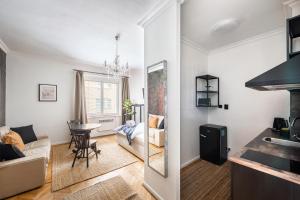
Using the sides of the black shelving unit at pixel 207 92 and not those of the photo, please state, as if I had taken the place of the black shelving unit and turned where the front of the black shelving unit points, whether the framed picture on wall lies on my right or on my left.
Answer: on my right

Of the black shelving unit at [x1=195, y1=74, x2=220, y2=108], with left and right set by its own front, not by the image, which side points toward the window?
right

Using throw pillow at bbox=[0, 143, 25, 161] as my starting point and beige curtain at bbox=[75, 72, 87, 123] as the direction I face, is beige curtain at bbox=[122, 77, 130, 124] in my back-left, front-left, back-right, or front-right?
front-right

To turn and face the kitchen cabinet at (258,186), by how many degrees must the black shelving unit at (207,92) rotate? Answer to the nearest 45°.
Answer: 0° — it already faces it

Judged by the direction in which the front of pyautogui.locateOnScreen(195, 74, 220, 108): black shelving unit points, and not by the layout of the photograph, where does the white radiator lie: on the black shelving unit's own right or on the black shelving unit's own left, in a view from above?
on the black shelving unit's own right

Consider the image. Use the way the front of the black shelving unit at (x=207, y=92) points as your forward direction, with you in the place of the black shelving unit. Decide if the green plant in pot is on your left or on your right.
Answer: on your right

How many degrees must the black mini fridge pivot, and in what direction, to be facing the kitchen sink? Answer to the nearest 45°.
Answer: approximately 90° to its left

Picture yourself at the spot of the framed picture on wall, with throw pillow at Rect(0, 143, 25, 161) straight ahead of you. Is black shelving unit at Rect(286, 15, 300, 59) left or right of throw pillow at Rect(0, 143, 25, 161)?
left

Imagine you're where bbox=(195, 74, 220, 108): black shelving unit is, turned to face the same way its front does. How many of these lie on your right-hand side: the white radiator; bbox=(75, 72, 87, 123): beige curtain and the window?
3

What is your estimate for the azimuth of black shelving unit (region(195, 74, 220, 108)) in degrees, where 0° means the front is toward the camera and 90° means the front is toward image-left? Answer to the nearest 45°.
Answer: approximately 0°

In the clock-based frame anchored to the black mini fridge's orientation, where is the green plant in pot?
The green plant in pot is roughly at 2 o'clock from the black mini fridge.

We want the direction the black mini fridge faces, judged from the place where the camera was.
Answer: facing the viewer and to the left of the viewer

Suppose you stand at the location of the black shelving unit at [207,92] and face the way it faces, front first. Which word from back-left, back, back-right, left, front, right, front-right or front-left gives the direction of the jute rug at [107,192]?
front-right

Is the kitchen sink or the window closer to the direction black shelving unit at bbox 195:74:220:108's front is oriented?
the kitchen sink

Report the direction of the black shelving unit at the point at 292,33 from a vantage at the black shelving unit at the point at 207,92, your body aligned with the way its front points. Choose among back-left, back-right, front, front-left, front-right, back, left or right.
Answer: front-left

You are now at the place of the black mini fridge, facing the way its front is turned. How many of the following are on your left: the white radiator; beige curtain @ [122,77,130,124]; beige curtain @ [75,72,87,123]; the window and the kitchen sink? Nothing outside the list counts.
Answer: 1

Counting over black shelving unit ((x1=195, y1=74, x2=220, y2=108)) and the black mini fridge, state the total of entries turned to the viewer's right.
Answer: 0

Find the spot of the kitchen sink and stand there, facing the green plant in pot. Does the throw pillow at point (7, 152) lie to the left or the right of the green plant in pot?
left
